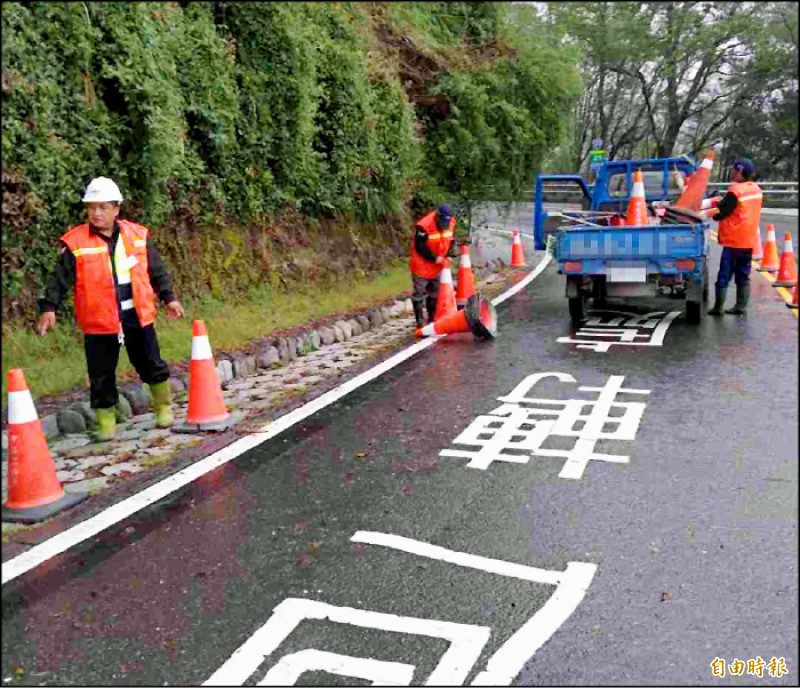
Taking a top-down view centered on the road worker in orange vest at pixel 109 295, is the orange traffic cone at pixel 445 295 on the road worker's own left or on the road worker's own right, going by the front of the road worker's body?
on the road worker's own left

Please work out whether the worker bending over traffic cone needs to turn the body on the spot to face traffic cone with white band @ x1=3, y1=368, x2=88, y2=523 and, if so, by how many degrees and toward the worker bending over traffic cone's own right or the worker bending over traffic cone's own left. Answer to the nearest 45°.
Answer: approximately 90° to the worker bending over traffic cone's own right

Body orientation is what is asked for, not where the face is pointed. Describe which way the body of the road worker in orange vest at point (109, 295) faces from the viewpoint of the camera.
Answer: toward the camera

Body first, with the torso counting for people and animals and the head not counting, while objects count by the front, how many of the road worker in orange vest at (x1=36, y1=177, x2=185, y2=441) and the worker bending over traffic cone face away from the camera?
0

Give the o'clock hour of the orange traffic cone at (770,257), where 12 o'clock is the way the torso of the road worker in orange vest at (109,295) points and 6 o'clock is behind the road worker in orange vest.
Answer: The orange traffic cone is roughly at 8 o'clock from the road worker in orange vest.

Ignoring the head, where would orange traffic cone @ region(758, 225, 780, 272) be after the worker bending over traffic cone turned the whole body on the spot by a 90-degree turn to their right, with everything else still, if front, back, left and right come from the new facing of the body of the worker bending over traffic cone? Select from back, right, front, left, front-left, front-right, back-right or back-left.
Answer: back

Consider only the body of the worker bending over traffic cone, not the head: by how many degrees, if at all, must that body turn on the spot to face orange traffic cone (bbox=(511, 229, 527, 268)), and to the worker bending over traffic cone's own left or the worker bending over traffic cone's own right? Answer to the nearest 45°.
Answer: approximately 135° to the worker bending over traffic cone's own left

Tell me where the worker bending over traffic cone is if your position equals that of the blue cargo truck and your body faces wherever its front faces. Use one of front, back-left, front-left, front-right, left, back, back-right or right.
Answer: left

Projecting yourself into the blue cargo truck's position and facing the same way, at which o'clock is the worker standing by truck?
The worker standing by truck is roughly at 2 o'clock from the blue cargo truck.

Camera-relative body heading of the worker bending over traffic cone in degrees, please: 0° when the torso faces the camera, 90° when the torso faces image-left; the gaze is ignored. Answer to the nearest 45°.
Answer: approximately 315°

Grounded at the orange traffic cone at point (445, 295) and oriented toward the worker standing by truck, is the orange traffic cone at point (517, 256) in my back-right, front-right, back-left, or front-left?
front-left

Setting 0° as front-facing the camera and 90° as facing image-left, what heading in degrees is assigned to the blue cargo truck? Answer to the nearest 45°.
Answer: approximately 180°

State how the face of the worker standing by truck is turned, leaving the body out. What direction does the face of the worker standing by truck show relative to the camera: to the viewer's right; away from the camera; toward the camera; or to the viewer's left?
to the viewer's left

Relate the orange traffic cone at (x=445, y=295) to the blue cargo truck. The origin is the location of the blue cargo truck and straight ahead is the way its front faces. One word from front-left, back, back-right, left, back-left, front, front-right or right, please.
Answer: left

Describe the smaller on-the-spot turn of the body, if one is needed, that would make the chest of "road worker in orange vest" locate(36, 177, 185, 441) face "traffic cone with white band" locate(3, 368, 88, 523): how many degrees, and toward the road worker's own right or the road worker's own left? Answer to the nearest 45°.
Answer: approximately 45° to the road worker's own right

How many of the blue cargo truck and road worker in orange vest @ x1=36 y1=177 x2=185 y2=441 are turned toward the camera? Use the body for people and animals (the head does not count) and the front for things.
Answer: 1
